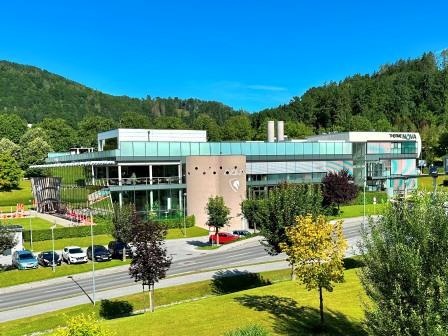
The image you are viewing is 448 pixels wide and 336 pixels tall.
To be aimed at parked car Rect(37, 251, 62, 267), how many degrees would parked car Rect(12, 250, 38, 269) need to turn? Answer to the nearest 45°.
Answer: approximately 45° to its left

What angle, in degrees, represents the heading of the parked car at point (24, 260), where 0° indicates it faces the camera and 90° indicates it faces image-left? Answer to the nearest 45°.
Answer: approximately 315°

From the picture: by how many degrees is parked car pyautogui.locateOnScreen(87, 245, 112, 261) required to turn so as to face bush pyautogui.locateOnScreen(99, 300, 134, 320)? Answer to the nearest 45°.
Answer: approximately 45° to its right

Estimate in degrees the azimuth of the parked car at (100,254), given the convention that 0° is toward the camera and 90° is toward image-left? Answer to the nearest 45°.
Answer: approximately 315°

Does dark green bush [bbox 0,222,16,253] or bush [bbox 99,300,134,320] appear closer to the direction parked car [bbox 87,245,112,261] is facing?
the bush [bbox 99,300,134,320]

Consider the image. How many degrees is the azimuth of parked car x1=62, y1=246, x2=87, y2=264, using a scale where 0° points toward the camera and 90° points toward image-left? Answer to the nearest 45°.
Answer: approximately 315°

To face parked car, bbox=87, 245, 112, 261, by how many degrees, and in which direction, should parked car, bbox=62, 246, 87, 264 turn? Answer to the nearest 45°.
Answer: approximately 45° to its left
